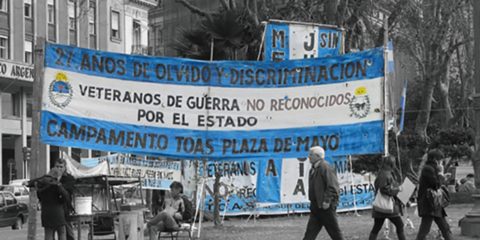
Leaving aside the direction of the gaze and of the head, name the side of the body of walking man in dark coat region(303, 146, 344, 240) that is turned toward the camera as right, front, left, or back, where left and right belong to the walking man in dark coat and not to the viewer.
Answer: left

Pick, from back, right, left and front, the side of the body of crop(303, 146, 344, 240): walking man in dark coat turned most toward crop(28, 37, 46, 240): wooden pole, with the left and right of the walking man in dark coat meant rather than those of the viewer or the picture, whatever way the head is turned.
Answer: front

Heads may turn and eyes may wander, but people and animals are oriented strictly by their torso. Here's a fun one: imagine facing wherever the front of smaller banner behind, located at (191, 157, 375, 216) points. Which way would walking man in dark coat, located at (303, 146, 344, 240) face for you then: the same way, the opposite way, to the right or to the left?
to the right

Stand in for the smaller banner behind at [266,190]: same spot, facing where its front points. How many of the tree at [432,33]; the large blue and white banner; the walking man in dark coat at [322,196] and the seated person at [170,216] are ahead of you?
3

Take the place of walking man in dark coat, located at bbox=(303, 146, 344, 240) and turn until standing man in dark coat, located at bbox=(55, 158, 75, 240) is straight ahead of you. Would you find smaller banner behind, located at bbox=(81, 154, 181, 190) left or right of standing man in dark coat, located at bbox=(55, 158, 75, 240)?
right

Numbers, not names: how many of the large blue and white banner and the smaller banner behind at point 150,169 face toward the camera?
2

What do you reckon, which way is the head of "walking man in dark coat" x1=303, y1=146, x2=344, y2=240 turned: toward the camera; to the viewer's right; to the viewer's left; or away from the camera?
to the viewer's left

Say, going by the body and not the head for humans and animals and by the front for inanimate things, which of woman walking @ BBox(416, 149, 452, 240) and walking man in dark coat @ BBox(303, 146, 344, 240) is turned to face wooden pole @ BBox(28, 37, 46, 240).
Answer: the walking man in dark coat
